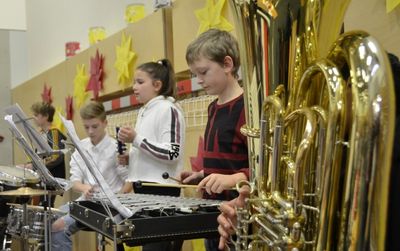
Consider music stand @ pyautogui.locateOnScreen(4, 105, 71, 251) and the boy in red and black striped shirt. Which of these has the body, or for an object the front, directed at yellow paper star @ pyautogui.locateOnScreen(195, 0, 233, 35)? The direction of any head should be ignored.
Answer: the music stand

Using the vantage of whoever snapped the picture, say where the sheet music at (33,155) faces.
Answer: facing to the right of the viewer

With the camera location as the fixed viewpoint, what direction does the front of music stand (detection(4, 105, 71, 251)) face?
facing to the right of the viewer

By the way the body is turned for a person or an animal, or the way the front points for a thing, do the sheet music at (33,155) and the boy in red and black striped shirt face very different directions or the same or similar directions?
very different directions

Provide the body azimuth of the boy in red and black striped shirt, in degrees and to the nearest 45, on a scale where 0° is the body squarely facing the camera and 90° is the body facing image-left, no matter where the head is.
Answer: approximately 45°

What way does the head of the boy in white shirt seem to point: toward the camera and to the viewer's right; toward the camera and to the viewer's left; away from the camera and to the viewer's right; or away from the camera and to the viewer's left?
toward the camera and to the viewer's left

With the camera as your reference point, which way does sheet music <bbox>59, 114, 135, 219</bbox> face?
facing to the right of the viewer

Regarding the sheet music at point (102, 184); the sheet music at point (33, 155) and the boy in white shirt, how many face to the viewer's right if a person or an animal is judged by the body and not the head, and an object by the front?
2

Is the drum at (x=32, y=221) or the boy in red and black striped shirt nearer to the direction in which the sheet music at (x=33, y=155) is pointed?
the boy in red and black striped shirt
